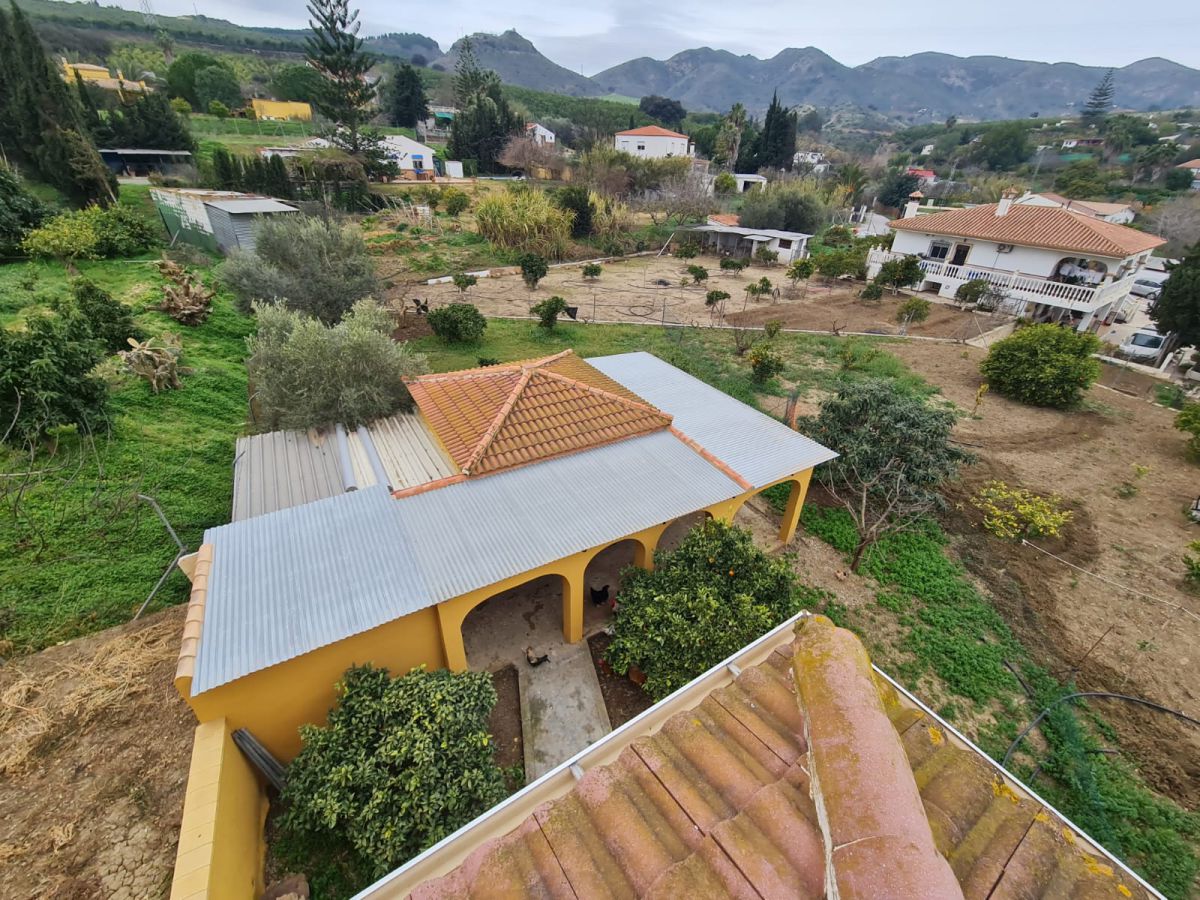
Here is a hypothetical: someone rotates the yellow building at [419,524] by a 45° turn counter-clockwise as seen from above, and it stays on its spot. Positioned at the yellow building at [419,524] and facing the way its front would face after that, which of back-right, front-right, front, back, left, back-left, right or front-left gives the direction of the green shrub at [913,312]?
front-left

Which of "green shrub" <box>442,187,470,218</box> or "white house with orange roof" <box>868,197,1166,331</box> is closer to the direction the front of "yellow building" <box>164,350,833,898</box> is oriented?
the white house with orange roof

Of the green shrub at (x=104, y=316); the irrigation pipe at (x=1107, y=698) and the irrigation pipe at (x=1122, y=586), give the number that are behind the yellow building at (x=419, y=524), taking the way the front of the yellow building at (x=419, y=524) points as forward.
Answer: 1

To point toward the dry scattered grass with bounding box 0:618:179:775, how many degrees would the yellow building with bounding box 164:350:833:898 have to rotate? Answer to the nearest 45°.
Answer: approximately 135° to its right

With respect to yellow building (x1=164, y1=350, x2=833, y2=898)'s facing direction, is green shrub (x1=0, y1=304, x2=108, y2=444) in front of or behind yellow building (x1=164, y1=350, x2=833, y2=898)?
behind

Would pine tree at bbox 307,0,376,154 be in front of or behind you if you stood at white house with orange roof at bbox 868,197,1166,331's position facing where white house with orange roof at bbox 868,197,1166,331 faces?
in front

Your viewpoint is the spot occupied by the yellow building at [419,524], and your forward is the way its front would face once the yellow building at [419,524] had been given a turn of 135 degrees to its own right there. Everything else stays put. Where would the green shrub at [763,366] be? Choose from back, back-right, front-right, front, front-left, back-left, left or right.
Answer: back-right

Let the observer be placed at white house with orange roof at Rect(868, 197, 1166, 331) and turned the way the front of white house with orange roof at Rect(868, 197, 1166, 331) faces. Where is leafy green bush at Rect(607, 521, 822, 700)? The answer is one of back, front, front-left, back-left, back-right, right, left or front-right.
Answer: front-left

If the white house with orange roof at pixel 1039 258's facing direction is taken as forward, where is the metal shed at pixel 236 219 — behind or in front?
in front

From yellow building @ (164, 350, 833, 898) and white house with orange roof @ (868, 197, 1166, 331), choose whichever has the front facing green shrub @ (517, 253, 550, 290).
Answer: the white house with orange roof

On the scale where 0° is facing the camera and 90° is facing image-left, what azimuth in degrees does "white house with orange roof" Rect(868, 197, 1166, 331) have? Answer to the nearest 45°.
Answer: approximately 45°

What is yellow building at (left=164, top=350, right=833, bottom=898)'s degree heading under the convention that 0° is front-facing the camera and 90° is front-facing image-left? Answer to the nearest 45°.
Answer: approximately 315°
